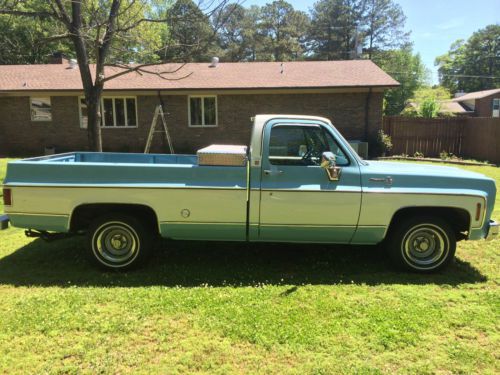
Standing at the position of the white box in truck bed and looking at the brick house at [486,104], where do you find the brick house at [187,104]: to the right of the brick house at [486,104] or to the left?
left

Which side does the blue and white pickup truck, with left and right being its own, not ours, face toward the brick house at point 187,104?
left

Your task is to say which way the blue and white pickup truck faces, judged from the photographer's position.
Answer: facing to the right of the viewer

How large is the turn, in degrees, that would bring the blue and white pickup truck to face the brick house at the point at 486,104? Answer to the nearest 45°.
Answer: approximately 45° to its left

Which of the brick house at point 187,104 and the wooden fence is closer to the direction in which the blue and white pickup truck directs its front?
the wooden fence

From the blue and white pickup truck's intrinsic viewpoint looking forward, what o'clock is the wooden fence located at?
The wooden fence is roughly at 10 o'clock from the blue and white pickup truck.
